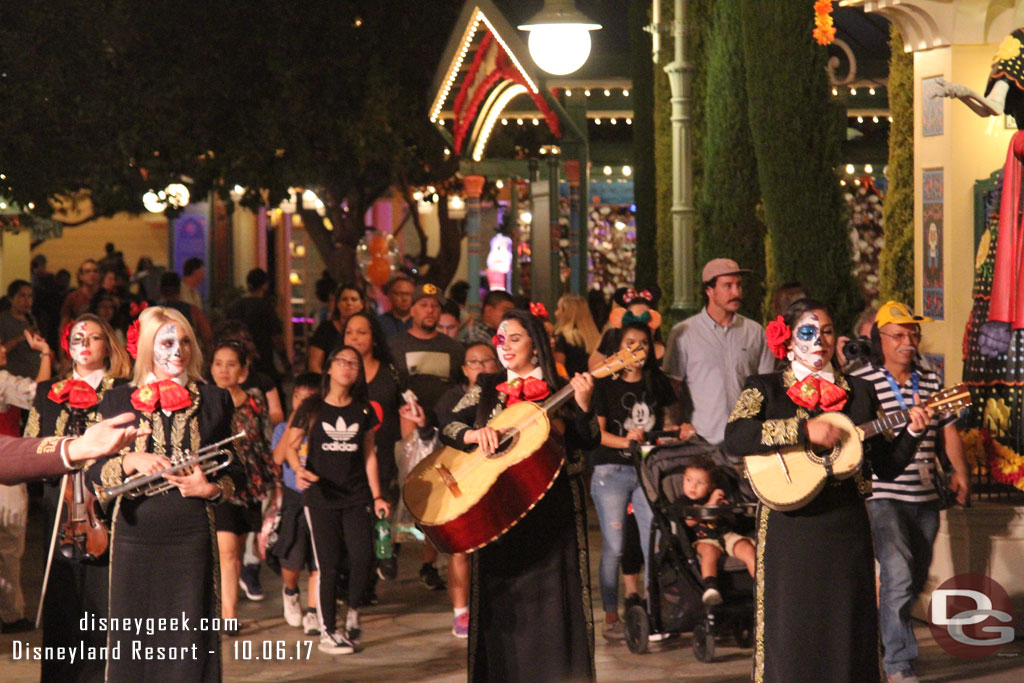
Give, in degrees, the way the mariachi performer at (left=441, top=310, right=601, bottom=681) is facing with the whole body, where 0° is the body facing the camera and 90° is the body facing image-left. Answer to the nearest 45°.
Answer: approximately 0°

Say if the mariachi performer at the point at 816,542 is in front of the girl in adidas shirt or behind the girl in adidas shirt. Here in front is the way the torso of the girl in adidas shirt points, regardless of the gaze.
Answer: in front

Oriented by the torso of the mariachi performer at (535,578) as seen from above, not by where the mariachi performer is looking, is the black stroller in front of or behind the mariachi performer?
behind

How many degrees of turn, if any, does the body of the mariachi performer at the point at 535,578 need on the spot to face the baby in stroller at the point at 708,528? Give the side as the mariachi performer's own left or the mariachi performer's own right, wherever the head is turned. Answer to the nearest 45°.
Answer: approximately 135° to the mariachi performer's own left

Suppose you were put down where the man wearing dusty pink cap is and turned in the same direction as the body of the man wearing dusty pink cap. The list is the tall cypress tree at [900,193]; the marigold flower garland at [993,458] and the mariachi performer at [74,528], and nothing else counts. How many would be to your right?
1

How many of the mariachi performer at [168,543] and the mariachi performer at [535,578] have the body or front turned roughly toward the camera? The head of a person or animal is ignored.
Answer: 2

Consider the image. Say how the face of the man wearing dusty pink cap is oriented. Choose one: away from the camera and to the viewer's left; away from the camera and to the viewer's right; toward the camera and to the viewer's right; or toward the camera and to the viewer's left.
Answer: toward the camera and to the viewer's right

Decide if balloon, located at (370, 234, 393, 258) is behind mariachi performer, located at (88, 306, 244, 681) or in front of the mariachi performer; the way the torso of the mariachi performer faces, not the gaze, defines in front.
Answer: behind

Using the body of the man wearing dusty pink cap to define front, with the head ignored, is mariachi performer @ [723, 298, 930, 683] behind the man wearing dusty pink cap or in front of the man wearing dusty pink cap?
in front

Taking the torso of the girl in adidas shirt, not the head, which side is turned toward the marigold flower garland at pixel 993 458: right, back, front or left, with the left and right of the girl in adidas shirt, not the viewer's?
left

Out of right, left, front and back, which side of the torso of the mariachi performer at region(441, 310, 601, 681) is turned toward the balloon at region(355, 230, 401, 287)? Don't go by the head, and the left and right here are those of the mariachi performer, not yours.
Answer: back
